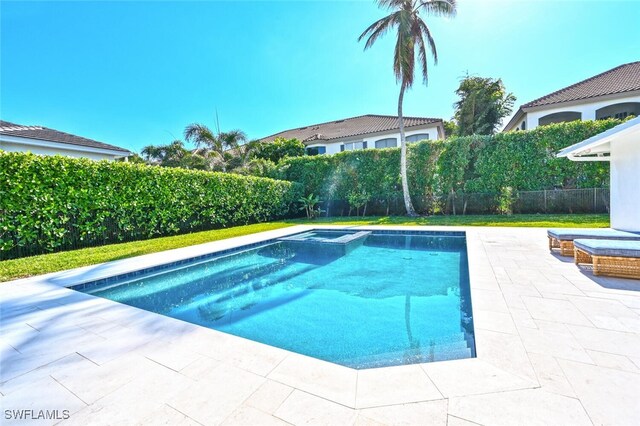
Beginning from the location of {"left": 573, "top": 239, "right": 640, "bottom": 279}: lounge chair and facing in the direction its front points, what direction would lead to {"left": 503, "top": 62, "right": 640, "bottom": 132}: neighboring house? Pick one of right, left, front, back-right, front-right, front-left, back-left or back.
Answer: right

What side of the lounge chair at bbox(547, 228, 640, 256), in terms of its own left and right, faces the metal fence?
right

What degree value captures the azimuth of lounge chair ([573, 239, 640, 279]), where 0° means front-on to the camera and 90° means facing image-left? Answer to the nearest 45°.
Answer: approximately 90°

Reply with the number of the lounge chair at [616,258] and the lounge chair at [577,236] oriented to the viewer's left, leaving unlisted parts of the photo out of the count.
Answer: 2

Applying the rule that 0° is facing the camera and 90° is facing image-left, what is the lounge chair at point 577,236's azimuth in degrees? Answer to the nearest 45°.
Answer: approximately 90°

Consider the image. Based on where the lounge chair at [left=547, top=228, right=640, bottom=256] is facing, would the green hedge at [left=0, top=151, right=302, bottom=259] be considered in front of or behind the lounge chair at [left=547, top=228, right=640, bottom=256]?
in front

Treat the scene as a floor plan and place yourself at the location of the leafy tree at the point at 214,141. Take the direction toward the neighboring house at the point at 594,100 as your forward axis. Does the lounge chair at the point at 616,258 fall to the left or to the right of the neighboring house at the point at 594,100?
right
